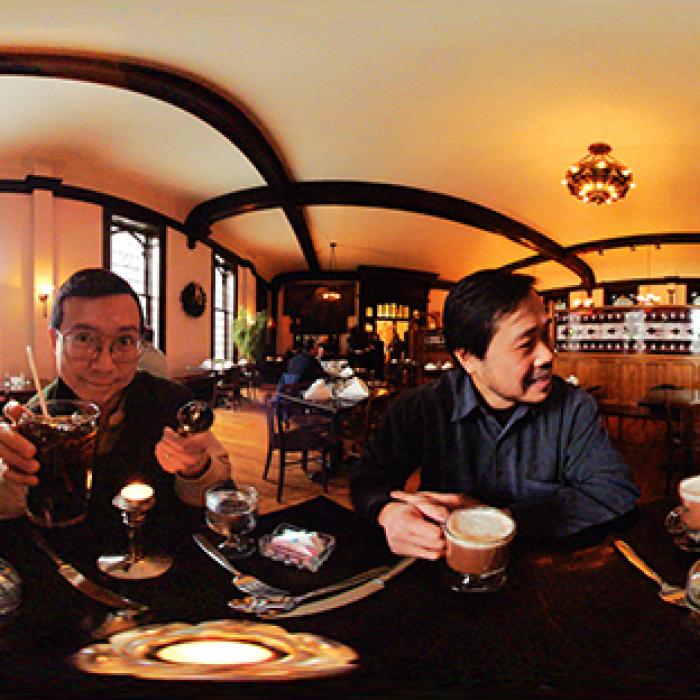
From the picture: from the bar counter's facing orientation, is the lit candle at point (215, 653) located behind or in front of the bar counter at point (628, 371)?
in front

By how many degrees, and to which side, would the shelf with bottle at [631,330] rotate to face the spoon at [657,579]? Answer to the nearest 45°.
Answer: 0° — it already faces it

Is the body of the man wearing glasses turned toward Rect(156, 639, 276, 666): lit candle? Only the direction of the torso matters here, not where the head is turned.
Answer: yes

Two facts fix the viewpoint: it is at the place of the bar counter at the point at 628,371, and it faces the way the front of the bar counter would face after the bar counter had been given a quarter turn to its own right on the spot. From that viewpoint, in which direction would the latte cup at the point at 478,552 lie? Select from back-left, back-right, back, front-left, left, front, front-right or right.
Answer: left

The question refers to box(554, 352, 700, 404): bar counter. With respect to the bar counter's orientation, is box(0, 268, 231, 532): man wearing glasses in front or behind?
in front
